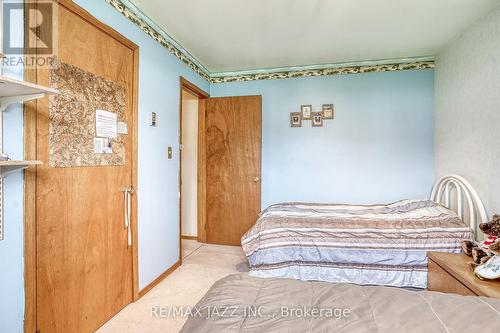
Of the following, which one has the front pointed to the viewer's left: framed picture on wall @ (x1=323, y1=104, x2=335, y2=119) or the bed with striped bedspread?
the bed with striped bedspread

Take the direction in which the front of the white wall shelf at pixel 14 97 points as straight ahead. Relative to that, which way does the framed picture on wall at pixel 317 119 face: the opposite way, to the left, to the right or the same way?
to the right

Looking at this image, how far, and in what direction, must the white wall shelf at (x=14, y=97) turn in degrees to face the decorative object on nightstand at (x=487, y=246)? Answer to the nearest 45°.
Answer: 0° — it already faces it

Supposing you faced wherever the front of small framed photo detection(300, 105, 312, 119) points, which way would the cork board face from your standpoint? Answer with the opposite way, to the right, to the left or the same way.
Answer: to the left

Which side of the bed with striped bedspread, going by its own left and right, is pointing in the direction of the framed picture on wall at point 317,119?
right

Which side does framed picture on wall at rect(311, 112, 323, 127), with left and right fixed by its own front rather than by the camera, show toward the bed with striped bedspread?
front

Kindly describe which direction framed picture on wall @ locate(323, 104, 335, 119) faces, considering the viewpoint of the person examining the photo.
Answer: facing the viewer

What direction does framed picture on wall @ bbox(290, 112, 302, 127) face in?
toward the camera

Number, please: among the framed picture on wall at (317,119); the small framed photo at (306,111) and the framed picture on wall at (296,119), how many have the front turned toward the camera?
3

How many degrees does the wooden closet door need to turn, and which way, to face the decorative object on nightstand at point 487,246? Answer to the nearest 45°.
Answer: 0° — it already faces it

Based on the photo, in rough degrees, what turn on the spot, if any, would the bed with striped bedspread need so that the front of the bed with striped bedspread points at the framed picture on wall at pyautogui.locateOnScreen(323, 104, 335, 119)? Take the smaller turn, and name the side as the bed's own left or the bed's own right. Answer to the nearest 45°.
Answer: approximately 90° to the bed's own right

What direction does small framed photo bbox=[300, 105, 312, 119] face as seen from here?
toward the camera

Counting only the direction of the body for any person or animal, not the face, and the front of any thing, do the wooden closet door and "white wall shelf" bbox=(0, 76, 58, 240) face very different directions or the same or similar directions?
same or similar directions

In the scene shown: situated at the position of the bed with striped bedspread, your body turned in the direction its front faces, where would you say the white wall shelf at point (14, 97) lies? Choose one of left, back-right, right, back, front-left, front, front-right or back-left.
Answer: front-left

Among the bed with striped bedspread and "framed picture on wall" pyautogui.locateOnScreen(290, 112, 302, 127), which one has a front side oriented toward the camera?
the framed picture on wall

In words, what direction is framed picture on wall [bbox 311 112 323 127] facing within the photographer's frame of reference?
facing the viewer

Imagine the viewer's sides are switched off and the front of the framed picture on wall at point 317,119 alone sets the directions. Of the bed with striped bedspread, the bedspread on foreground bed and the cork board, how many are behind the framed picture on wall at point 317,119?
0

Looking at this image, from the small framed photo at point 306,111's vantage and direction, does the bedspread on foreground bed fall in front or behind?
in front
